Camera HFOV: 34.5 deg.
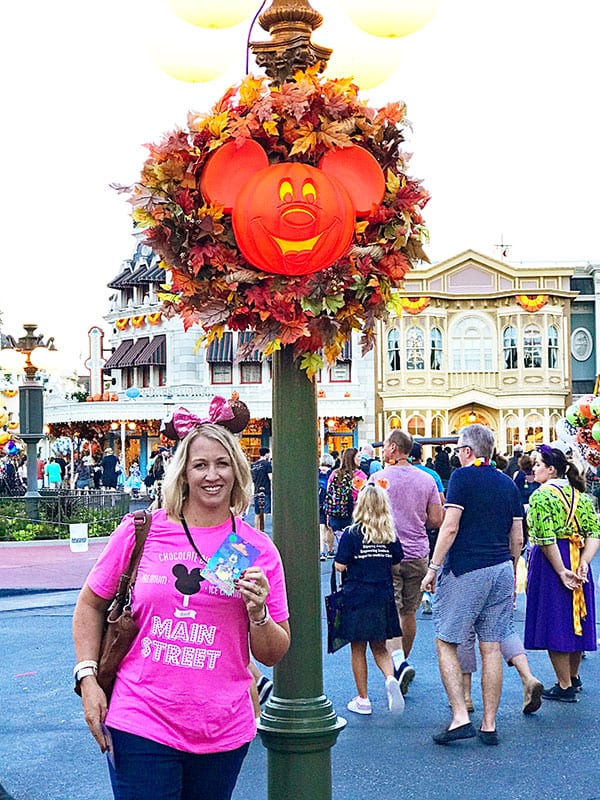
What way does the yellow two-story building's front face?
toward the camera

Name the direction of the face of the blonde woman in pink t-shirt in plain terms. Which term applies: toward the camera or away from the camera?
toward the camera

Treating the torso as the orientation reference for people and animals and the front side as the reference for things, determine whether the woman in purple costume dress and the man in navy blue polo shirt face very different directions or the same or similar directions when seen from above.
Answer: same or similar directions

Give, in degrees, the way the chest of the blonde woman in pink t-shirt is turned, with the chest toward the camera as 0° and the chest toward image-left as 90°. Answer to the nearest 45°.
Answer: approximately 0°

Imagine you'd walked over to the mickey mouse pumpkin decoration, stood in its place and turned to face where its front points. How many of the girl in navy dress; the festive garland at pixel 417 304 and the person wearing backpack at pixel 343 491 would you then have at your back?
3

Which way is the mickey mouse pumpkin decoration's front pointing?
toward the camera

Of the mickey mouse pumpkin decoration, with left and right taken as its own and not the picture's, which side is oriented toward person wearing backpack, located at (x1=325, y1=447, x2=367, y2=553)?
back

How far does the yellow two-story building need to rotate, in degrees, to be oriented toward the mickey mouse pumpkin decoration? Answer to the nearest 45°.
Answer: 0° — it already faces it
